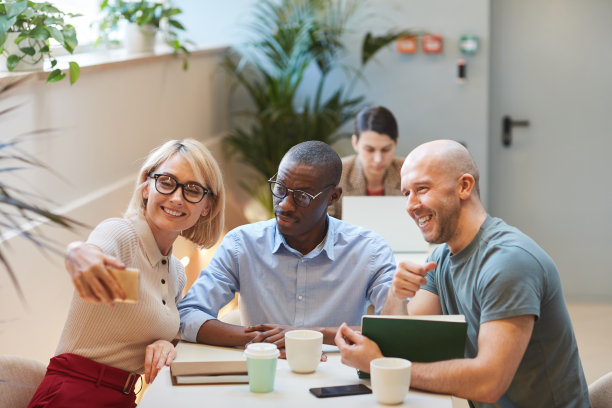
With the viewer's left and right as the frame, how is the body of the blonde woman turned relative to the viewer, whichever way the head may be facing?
facing the viewer and to the right of the viewer

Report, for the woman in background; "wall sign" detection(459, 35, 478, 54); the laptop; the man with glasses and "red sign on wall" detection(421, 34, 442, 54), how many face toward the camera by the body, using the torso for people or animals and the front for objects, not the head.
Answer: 4

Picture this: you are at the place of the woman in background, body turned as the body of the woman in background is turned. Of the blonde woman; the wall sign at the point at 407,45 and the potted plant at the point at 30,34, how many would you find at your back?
1

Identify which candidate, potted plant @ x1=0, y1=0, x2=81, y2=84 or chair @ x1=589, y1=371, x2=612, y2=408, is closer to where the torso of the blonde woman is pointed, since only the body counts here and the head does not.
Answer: the chair

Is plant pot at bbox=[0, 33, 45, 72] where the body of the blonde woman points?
no

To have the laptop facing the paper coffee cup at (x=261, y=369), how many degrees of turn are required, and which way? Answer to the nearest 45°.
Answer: approximately 180°

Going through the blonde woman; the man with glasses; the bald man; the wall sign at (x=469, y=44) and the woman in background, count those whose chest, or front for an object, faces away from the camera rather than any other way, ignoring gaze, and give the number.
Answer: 0

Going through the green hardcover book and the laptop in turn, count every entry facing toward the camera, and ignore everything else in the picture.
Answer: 1

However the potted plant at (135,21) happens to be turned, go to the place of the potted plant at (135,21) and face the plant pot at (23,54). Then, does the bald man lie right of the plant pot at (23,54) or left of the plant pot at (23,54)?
left

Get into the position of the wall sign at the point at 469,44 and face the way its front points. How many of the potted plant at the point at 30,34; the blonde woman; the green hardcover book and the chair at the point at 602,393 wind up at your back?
0

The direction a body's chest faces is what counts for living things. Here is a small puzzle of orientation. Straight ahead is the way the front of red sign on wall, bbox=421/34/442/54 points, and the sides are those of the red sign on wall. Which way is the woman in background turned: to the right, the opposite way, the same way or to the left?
the same way

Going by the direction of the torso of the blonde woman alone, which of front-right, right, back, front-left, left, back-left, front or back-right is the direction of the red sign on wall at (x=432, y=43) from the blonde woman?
left

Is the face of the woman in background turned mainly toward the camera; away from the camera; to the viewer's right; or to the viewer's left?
toward the camera

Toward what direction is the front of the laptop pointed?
away from the camera

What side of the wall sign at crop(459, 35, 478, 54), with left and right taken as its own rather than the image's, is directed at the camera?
front

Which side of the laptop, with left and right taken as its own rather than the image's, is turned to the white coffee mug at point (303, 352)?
back

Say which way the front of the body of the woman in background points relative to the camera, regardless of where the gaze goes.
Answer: toward the camera

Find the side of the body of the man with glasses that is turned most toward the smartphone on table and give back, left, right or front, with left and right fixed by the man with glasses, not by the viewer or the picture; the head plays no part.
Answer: front

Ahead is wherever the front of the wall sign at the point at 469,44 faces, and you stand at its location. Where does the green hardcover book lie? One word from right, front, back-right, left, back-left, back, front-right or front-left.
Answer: front
